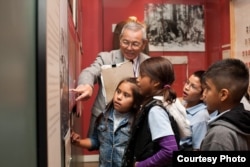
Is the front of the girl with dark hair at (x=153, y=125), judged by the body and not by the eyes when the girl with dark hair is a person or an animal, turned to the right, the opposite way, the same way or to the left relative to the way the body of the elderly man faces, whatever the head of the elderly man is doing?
to the right

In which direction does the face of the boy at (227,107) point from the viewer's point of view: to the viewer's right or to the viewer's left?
to the viewer's left

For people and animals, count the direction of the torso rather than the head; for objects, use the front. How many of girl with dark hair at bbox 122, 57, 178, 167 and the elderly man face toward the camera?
1

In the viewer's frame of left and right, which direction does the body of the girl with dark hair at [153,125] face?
facing to the left of the viewer

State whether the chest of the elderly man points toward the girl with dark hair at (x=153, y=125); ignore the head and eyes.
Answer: yes

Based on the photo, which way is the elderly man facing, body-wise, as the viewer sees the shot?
toward the camera

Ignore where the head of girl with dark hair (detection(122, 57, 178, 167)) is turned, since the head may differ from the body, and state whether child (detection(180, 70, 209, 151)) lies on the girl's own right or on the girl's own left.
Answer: on the girl's own right
